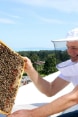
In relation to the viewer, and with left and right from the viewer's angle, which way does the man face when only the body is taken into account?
facing the viewer and to the left of the viewer
